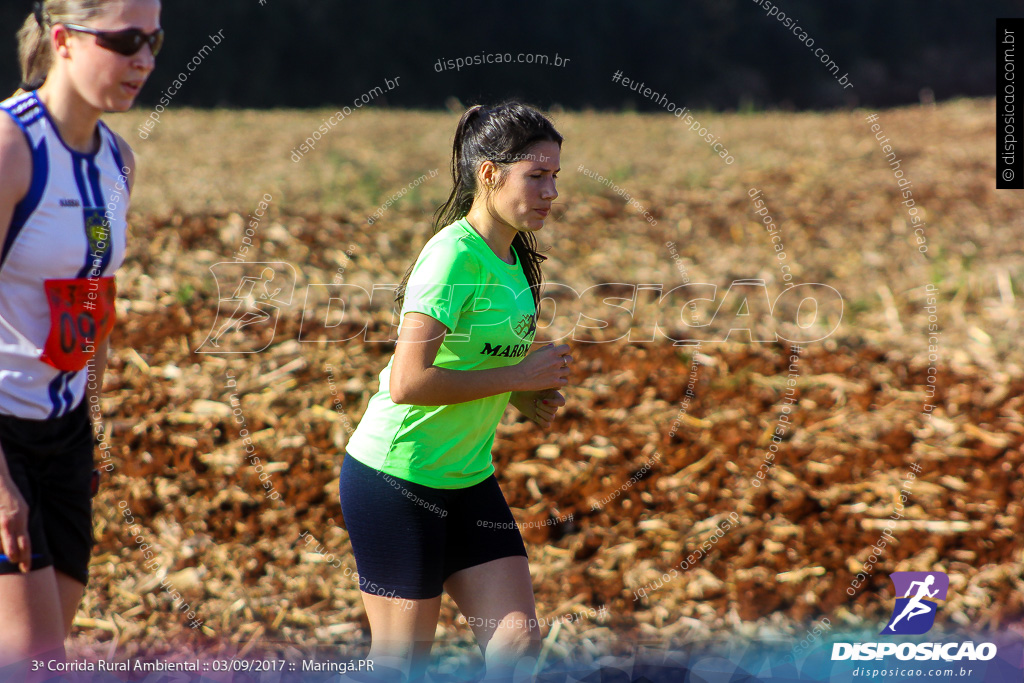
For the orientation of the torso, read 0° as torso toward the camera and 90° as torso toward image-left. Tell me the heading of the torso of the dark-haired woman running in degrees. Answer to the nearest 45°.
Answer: approximately 315°
